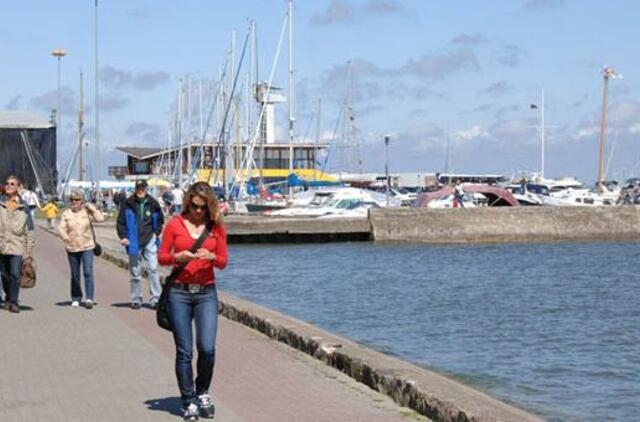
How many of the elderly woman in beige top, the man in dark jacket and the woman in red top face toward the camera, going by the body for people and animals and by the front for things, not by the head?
3

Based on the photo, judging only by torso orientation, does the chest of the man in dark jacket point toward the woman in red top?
yes

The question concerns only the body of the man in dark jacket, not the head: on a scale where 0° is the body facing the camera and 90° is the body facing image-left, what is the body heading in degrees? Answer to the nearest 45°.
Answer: approximately 0°

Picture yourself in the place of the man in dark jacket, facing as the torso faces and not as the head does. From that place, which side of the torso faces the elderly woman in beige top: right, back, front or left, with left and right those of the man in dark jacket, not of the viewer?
right

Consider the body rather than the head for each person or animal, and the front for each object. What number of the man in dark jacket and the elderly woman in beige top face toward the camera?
2

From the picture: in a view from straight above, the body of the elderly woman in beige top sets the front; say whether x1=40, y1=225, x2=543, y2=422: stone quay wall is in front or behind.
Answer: in front

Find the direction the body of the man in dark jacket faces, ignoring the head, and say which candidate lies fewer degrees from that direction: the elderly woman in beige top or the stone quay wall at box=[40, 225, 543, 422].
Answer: the stone quay wall

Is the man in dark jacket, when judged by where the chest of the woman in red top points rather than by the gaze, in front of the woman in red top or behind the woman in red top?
behind

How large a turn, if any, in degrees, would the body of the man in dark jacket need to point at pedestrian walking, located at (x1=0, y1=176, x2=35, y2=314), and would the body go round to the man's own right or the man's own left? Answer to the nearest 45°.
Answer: approximately 90° to the man's own right

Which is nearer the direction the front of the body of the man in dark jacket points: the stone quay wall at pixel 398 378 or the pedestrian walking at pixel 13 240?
the stone quay wall

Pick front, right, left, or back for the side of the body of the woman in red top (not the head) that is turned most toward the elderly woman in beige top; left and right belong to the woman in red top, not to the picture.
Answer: back
